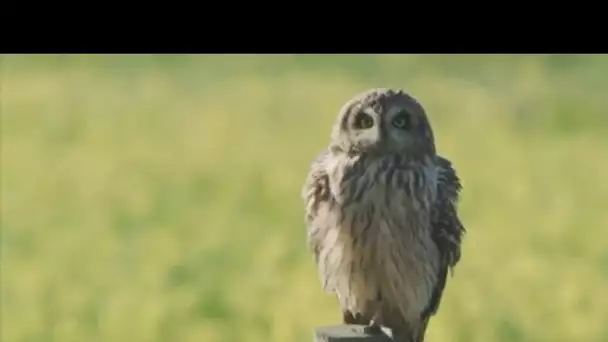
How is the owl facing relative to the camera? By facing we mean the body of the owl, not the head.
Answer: toward the camera
